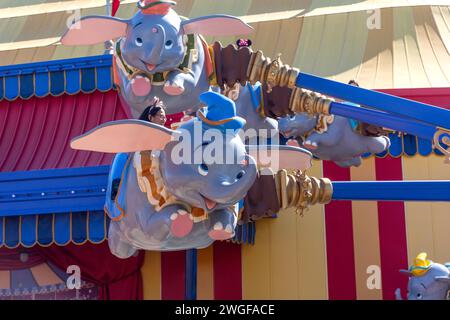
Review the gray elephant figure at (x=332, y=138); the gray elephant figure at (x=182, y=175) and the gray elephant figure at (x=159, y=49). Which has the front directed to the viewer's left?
the gray elephant figure at (x=332, y=138)

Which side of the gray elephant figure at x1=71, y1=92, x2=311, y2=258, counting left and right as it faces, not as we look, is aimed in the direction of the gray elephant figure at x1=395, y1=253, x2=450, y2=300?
left

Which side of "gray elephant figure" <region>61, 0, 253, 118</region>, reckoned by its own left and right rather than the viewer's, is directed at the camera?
front

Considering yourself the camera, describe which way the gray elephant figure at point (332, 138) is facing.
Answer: facing to the left of the viewer

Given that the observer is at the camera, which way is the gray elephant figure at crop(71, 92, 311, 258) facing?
facing the viewer and to the right of the viewer

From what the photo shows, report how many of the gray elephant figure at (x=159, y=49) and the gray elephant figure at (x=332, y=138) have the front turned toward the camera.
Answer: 1

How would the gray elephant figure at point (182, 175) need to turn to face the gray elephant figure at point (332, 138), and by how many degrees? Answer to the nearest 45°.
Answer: approximately 90° to its left

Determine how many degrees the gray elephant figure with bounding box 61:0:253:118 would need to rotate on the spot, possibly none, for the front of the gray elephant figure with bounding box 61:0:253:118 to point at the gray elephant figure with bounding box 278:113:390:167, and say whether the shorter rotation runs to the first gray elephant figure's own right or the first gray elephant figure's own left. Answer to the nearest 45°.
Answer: approximately 135° to the first gray elephant figure's own left
